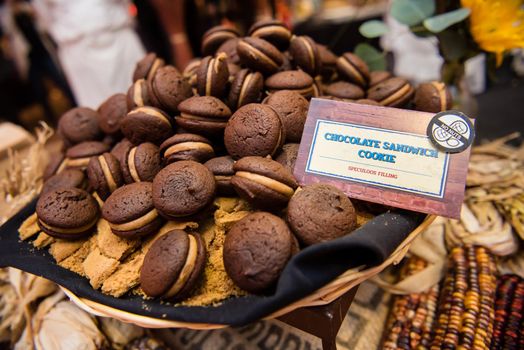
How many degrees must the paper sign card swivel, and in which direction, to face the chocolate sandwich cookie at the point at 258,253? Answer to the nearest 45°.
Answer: approximately 45° to its right

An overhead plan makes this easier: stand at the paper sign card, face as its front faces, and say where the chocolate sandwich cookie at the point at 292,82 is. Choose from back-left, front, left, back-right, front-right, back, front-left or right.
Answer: back-right

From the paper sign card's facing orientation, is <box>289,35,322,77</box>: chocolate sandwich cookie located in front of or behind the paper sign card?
behind

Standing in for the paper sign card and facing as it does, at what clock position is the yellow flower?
The yellow flower is roughly at 7 o'clock from the paper sign card.

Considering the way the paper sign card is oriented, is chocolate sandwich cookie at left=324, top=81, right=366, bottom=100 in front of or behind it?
behind

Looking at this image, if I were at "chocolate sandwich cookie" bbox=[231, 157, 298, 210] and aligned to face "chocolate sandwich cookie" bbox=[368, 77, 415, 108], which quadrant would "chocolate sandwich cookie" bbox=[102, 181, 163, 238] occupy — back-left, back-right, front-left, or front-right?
back-left

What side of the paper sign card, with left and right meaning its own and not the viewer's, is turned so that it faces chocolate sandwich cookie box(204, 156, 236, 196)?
right

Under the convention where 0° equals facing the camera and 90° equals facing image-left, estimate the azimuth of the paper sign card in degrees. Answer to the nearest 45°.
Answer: approximately 0°

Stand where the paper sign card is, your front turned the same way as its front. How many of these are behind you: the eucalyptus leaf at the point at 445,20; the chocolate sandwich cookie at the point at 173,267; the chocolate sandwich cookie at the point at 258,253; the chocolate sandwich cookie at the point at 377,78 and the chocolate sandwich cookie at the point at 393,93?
3

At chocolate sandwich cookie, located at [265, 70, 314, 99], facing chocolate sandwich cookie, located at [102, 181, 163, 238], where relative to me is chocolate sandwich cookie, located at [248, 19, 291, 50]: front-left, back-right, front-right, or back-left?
back-right

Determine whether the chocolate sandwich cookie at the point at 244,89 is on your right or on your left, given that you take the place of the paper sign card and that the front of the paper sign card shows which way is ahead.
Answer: on your right

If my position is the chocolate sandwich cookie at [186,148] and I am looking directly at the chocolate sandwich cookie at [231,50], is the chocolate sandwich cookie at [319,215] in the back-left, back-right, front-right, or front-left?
back-right
